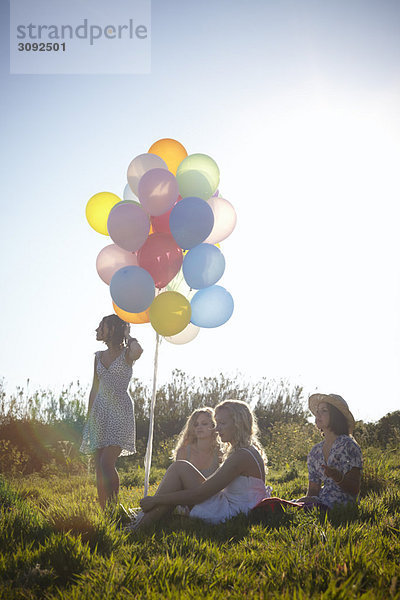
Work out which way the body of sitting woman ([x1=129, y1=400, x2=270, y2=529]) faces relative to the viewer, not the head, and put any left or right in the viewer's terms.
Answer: facing to the left of the viewer

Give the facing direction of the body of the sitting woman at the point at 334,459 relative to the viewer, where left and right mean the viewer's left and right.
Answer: facing the viewer and to the left of the viewer

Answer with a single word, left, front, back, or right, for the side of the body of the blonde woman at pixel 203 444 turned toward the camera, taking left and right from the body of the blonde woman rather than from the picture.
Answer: front
